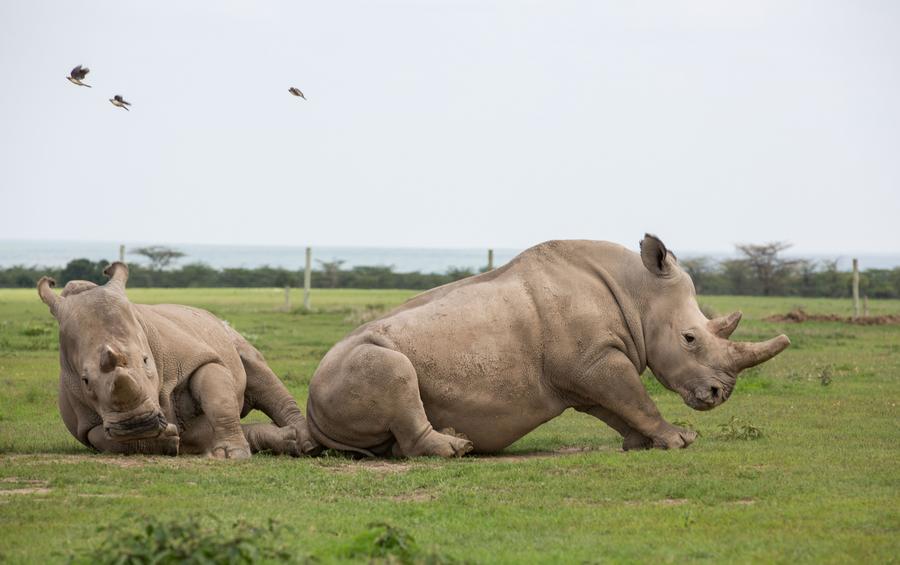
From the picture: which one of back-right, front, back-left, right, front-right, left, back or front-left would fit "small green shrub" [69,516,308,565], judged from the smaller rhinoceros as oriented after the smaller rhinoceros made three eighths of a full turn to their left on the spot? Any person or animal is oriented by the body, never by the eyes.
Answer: right

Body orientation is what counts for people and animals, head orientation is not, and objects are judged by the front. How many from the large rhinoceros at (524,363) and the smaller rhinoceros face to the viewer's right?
1

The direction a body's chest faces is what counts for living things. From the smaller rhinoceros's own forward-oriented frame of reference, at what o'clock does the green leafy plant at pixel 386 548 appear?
The green leafy plant is roughly at 10 o'clock from the smaller rhinoceros.

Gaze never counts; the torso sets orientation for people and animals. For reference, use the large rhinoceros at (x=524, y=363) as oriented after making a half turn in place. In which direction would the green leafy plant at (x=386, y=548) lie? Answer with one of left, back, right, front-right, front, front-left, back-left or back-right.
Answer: left

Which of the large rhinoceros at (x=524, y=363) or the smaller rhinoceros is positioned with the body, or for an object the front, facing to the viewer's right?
the large rhinoceros

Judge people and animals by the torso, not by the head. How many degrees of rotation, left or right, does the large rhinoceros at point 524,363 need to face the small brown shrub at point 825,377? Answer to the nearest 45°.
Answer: approximately 45° to its left

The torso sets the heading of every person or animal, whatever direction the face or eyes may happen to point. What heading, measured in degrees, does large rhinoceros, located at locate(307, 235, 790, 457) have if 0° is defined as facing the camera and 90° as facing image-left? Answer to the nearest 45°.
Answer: approximately 270°

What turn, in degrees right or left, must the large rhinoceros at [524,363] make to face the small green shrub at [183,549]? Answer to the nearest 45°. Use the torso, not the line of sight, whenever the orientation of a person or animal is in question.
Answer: approximately 90° to its right

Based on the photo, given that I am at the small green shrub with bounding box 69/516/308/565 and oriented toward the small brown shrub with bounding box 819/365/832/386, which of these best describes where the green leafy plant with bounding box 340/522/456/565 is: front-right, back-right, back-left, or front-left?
front-right

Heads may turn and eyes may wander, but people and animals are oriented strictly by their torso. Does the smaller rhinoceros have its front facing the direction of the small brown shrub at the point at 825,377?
no

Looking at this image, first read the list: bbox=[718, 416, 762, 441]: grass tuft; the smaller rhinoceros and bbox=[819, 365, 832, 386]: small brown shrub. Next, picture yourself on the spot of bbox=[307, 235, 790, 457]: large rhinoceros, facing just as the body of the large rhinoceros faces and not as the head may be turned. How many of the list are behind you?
1

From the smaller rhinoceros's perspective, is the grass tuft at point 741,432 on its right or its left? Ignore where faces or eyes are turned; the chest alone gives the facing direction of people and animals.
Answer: on its left

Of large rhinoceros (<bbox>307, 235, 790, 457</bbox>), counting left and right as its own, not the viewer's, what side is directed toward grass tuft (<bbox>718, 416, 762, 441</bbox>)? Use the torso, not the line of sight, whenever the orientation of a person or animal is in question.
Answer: front

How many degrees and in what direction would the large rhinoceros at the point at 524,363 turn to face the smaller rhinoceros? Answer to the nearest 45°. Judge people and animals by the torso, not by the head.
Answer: approximately 180°
